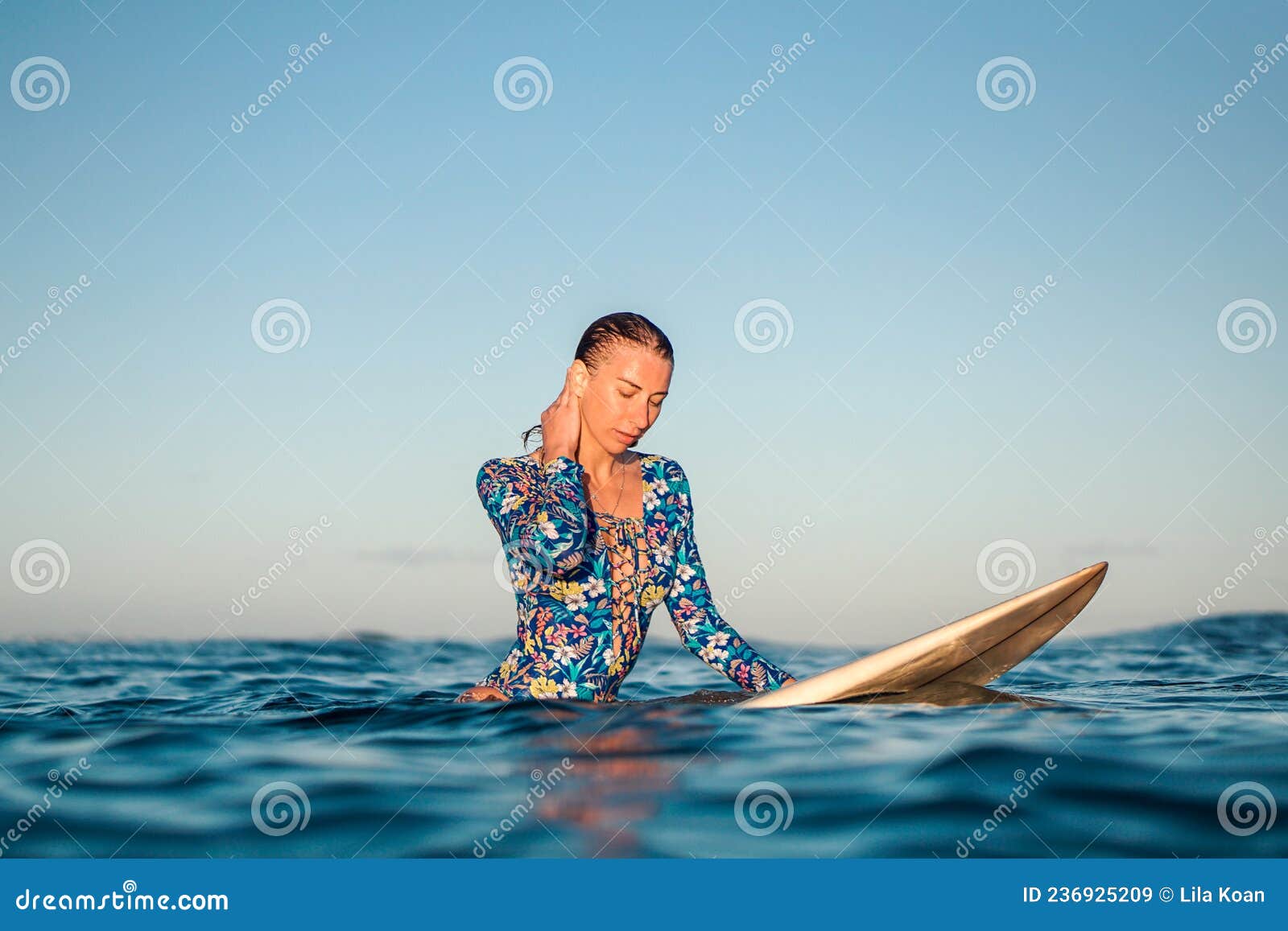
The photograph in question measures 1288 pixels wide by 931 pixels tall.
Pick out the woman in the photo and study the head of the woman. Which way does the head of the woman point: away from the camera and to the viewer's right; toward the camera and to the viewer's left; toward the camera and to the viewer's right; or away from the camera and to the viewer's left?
toward the camera and to the viewer's right

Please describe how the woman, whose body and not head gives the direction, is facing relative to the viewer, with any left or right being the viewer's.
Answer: facing the viewer and to the right of the viewer
